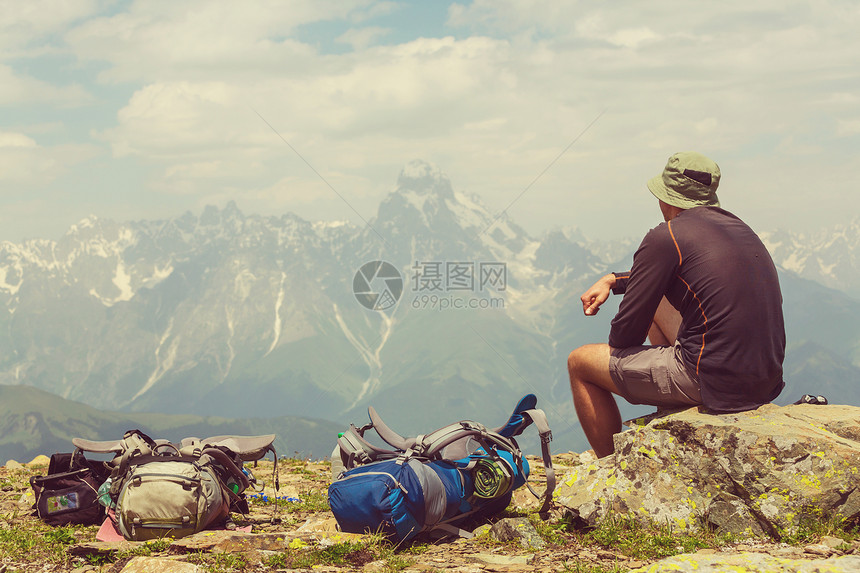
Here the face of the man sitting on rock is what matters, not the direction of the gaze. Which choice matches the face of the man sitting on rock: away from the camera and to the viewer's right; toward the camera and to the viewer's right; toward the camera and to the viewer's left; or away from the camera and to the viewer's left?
away from the camera and to the viewer's left

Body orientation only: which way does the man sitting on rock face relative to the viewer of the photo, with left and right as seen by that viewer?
facing away from the viewer and to the left of the viewer

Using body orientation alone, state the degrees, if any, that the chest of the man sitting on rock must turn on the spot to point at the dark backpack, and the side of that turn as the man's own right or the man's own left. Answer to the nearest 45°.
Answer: approximately 45° to the man's own left

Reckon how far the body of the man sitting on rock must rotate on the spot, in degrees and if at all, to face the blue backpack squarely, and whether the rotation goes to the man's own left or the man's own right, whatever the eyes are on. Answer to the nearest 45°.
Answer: approximately 45° to the man's own left
